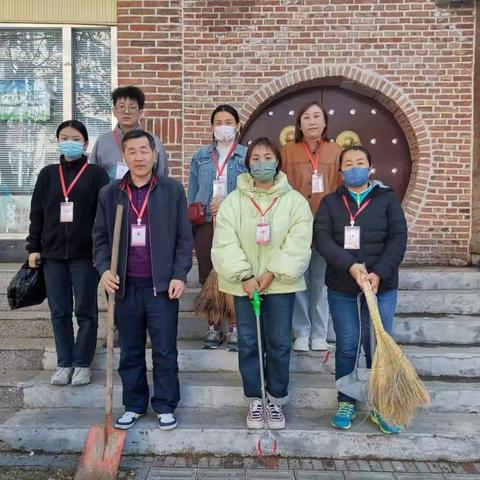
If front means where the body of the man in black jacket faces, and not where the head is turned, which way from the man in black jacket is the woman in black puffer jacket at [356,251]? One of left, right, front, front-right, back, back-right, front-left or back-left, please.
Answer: left

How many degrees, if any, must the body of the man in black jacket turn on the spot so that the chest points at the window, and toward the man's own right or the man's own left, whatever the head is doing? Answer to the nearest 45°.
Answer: approximately 180°

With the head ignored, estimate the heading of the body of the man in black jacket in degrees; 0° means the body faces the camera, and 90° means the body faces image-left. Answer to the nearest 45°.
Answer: approximately 0°

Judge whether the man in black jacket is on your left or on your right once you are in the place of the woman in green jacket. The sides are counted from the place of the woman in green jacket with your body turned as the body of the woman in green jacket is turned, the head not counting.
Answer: on your right

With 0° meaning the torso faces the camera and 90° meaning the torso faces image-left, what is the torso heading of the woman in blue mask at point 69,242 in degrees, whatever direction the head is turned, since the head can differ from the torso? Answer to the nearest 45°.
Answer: approximately 0°

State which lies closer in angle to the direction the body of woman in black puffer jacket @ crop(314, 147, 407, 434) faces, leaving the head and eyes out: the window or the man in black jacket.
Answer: the man in black jacket

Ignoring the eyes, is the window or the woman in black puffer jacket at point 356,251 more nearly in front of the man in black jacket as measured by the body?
the woman in black puffer jacket

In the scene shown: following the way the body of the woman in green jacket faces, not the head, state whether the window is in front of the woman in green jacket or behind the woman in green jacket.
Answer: behind

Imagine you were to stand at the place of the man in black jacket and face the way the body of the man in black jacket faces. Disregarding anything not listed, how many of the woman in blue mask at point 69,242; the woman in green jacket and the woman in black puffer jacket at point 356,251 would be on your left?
2
